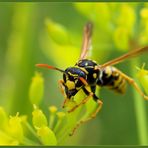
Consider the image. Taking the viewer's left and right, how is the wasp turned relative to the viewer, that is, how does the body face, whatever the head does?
facing the viewer and to the left of the viewer

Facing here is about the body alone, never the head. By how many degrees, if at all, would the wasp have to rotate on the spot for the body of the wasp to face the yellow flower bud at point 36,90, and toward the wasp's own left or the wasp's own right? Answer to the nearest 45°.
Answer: approximately 45° to the wasp's own right

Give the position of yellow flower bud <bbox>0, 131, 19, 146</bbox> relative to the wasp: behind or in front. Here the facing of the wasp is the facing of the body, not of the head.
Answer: in front
